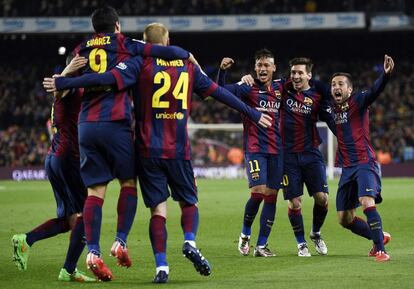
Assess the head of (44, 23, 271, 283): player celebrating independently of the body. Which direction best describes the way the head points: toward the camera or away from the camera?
away from the camera

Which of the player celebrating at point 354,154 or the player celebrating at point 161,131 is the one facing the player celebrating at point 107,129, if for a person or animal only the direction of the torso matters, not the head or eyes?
the player celebrating at point 354,154

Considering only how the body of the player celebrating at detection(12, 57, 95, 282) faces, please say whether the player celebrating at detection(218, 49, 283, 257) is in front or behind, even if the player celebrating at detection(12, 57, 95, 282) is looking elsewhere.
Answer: in front

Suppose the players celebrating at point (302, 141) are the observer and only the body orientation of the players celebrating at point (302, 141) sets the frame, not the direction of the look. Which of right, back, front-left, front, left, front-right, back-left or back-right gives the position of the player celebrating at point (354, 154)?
front-left

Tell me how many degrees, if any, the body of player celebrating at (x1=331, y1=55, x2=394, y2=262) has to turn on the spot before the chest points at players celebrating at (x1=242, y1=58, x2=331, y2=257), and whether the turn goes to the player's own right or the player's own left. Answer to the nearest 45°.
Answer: approximately 90° to the player's own right

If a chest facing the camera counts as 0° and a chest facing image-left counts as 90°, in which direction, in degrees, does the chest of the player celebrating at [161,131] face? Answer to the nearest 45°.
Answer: approximately 180°

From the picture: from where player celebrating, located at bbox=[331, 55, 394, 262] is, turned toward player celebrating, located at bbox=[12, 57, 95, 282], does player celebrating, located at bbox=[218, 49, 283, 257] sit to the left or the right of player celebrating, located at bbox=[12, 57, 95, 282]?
right

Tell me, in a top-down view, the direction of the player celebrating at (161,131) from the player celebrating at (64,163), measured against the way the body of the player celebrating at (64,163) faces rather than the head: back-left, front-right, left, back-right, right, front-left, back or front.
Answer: front-right

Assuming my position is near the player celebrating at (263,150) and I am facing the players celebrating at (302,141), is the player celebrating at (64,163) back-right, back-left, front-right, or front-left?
back-right
